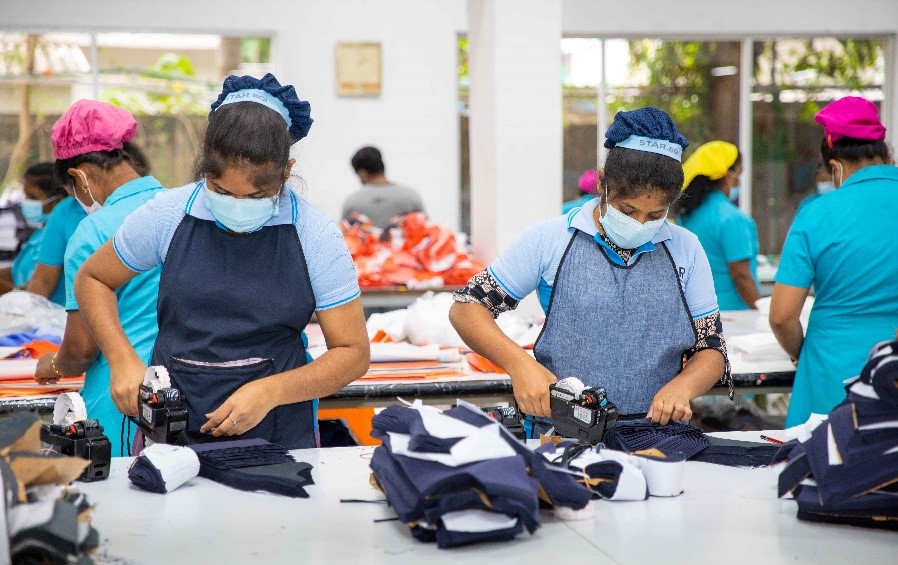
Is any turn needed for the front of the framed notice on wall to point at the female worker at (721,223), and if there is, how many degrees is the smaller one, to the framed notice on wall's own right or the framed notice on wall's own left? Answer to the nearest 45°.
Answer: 0° — it already faces them

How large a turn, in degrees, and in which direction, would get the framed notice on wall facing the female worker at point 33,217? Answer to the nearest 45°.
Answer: approximately 45° to its right

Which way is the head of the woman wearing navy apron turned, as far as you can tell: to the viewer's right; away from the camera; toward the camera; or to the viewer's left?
toward the camera

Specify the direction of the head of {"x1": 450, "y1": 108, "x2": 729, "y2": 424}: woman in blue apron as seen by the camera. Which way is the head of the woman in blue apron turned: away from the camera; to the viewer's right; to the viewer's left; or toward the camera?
toward the camera

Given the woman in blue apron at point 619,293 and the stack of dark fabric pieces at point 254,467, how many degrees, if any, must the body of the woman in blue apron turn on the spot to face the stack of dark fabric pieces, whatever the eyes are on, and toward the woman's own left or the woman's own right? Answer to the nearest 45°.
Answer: approximately 45° to the woman's own right

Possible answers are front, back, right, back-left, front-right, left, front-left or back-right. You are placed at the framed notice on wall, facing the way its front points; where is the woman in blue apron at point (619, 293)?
front

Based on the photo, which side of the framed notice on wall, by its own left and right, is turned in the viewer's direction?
front

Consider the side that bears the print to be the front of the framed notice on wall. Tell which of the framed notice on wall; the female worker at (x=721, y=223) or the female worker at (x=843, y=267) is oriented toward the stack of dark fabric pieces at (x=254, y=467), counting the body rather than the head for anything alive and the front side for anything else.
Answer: the framed notice on wall

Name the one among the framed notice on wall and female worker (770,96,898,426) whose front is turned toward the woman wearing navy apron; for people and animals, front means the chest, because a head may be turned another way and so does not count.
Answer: the framed notice on wall

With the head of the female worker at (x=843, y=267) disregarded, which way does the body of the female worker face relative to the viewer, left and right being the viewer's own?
facing away from the viewer and to the left of the viewer

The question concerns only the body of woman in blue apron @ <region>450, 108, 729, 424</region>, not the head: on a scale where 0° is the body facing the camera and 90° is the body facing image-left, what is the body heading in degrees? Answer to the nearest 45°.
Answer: approximately 0°

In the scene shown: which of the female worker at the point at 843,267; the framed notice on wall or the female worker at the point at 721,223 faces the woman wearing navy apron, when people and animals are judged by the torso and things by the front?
the framed notice on wall

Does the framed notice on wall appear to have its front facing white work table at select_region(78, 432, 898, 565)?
yes

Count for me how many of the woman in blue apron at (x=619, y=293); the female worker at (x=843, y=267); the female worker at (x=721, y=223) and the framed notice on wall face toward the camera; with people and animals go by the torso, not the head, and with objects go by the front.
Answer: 2

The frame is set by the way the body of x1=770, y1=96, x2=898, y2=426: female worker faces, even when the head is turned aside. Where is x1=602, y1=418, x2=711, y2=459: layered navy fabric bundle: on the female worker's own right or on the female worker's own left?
on the female worker's own left

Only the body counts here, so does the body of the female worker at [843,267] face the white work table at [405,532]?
no
